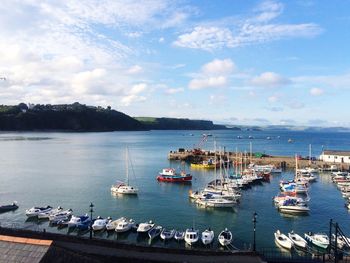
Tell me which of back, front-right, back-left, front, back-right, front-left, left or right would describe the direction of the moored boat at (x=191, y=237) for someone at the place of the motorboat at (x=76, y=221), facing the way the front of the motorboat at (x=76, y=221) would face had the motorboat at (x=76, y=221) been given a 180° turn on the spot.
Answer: right

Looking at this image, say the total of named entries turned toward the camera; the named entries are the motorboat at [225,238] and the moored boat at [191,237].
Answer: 2

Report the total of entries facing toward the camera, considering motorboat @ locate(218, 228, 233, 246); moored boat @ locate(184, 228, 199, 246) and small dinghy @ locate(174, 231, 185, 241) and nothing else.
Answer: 3

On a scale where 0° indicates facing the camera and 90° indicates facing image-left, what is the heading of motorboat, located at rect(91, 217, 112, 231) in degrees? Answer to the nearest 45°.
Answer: approximately 45°

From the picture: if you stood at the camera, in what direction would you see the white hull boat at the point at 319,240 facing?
facing the viewer and to the right of the viewer

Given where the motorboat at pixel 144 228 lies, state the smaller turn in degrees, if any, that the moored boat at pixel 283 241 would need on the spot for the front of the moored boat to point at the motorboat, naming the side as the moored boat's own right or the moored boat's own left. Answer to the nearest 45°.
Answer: approximately 135° to the moored boat's own right

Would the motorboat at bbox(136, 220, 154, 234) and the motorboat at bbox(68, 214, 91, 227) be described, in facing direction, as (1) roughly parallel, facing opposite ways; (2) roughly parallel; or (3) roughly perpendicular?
roughly parallel

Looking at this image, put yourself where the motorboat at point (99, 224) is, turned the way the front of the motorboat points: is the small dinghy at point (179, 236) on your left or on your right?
on your left

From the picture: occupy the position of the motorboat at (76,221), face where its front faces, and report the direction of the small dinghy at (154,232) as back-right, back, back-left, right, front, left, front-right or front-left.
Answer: left

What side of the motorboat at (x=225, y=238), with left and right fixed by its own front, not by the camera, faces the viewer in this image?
front

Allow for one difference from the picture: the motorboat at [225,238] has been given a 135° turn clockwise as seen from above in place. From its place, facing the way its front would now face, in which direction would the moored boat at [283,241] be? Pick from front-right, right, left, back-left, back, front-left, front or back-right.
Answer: back-right

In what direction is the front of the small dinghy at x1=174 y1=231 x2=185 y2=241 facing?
toward the camera

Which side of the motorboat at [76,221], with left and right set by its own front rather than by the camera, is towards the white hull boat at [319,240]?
left

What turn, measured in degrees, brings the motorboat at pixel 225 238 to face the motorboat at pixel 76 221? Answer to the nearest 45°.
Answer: approximately 90° to its right

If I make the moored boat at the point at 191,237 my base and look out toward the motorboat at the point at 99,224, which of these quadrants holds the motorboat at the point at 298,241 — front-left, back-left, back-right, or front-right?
back-right

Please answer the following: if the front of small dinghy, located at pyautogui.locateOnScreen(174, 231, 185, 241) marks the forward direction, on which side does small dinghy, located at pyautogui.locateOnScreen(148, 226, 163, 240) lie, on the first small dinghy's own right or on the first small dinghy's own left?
on the first small dinghy's own right
